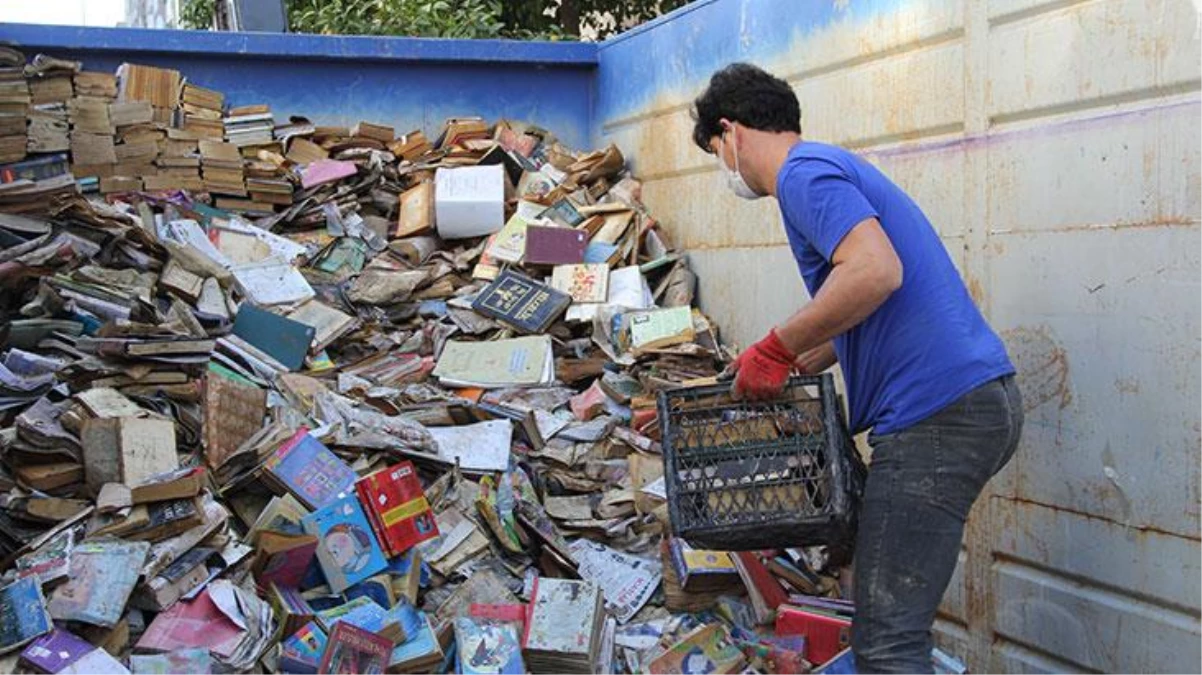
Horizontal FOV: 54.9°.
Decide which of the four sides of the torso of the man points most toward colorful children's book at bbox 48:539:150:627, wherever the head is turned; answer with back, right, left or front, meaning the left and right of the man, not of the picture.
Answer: front

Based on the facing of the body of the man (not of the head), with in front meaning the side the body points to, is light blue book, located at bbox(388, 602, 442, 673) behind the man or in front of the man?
in front

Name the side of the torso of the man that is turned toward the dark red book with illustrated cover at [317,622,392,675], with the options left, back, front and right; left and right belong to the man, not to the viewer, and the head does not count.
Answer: front

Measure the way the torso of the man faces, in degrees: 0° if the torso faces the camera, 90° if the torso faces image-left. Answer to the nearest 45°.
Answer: approximately 90°

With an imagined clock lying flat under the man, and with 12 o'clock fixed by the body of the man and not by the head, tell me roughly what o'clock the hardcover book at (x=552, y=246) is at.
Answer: The hardcover book is roughly at 2 o'clock from the man.

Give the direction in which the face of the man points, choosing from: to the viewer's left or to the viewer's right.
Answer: to the viewer's left

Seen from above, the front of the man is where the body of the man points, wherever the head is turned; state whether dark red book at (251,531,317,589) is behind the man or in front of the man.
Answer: in front

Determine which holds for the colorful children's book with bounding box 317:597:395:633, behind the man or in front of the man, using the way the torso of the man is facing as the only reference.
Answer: in front
